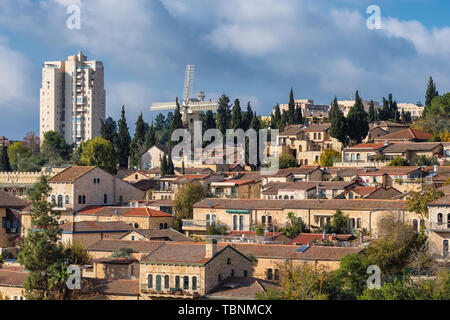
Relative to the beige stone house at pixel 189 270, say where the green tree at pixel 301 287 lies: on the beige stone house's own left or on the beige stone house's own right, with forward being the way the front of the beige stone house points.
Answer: on the beige stone house's own left

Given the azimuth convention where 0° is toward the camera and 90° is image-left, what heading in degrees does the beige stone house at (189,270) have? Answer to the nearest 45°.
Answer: approximately 45°

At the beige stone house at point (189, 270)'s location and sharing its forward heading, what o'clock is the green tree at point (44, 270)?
The green tree is roughly at 2 o'clock from the beige stone house.
